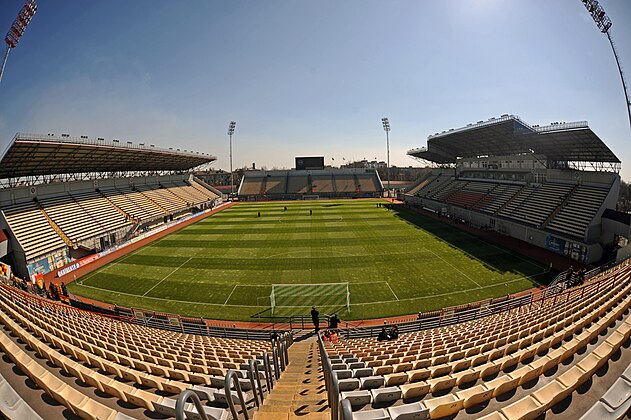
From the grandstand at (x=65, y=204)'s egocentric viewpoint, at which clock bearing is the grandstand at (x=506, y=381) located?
the grandstand at (x=506, y=381) is roughly at 1 o'clock from the grandstand at (x=65, y=204).

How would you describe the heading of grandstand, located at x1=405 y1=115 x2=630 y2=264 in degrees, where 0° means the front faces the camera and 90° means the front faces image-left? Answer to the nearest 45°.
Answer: approximately 45°

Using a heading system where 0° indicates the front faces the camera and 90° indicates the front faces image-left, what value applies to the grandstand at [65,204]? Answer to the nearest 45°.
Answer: approximately 315°

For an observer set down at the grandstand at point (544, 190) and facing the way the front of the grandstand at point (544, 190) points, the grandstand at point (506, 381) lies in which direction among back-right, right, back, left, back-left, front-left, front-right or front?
front-left

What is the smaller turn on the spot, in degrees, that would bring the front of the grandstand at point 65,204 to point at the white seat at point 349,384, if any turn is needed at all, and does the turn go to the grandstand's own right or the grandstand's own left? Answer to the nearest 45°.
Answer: approximately 45° to the grandstand's own right

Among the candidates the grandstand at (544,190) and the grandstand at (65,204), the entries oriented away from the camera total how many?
0

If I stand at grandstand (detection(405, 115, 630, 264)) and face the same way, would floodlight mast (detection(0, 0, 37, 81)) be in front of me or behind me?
in front

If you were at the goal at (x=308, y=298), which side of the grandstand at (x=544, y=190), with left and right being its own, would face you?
front

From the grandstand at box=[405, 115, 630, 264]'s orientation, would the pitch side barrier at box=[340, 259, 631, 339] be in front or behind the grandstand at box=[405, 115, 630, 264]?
in front

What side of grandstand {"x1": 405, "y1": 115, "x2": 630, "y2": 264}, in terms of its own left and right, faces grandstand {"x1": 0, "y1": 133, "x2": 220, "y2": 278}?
front
